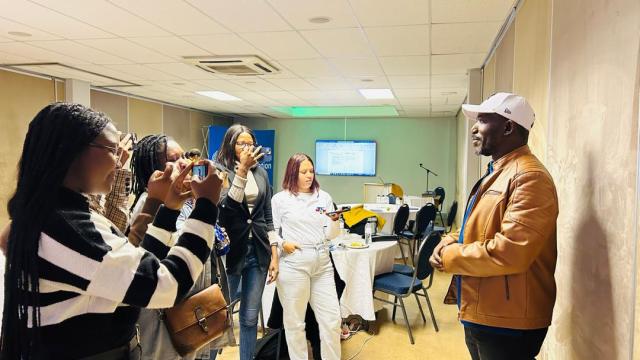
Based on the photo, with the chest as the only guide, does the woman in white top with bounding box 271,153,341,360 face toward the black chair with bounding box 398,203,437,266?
no

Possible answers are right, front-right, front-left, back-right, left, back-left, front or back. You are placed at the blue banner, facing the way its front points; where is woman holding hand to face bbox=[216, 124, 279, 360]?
front

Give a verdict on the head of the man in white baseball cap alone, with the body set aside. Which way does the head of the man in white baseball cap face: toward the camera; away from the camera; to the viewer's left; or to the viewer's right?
to the viewer's left

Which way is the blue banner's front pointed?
toward the camera

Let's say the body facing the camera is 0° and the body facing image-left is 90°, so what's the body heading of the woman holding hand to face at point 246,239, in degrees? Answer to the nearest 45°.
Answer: approximately 315°

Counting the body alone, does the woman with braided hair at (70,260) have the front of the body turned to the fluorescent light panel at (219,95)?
no

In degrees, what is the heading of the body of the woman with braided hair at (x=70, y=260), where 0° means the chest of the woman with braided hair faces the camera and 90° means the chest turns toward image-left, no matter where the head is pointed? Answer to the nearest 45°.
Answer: approximately 270°

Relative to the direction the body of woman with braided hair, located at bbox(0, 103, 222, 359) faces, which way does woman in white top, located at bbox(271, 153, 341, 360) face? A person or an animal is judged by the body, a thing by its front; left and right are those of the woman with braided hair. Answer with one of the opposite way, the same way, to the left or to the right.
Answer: to the right

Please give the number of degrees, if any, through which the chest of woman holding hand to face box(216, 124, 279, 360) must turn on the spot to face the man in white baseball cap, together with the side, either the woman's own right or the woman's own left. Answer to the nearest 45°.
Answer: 0° — they already face them

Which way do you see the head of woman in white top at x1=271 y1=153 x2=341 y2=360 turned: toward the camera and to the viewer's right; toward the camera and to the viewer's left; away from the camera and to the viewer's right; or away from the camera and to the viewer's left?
toward the camera and to the viewer's right

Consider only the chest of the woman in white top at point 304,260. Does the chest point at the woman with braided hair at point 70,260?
no

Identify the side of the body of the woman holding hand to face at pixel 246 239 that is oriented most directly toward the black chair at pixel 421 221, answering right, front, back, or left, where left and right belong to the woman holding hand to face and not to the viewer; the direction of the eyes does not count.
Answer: left

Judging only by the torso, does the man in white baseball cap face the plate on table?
no

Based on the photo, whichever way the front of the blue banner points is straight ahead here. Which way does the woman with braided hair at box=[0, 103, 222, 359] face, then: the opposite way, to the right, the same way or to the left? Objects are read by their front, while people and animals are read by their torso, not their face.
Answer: to the left

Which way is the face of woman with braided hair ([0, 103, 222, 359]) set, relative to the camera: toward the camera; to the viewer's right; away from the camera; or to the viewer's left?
to the viewer's right

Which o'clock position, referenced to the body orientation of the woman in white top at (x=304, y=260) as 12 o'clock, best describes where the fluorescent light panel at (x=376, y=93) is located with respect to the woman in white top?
The fluorescent light panel is roughly at 8 o'clock from the woman in white top.

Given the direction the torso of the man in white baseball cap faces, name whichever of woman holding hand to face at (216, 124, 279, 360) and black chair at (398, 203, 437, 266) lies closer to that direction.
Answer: the woman holding hand to face

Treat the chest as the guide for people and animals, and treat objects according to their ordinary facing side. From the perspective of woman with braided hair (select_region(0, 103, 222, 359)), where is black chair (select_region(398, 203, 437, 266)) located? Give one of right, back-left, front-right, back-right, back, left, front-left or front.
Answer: front-left

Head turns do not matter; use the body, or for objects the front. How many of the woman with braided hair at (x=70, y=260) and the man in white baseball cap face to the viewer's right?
1

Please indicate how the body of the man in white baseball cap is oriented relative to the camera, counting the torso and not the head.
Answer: to the viewer's left
